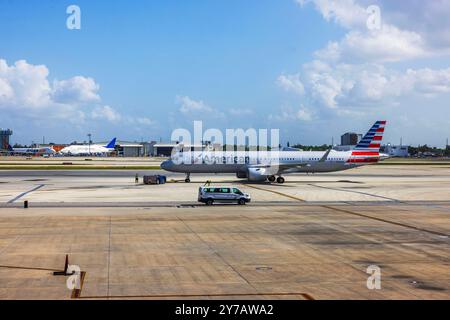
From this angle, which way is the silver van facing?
to the viewer's right
